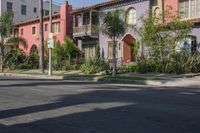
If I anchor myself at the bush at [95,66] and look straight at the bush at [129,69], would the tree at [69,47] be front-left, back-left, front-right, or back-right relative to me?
back-left
